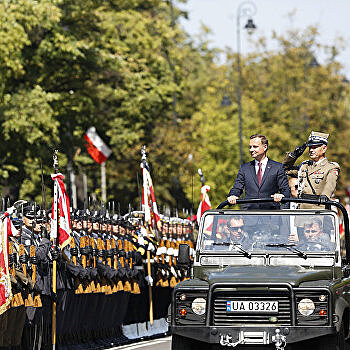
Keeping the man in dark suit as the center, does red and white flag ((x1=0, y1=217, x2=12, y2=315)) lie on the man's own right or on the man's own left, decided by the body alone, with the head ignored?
on the man's own right

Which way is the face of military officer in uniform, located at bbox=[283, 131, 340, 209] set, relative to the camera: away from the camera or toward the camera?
toward the camera

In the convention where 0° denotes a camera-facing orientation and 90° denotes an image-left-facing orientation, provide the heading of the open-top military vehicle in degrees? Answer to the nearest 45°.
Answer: approximately 0°

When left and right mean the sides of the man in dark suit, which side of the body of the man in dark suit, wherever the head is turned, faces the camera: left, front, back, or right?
front

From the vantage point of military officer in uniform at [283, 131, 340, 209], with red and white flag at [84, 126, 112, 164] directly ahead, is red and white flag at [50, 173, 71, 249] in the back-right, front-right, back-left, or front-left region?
front-left

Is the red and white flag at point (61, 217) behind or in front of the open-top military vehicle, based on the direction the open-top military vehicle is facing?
behind
